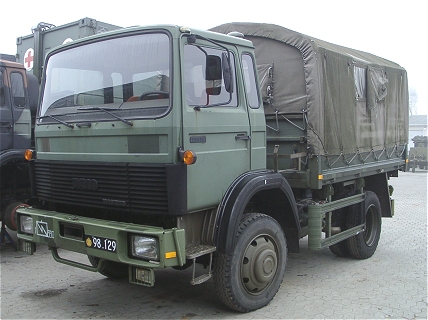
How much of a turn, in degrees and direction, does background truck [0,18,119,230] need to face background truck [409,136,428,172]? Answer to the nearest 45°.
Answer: approximately 180°

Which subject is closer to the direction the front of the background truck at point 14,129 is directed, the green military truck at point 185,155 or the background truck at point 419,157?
the green military truck

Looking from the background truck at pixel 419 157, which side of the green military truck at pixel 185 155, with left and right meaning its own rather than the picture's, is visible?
back

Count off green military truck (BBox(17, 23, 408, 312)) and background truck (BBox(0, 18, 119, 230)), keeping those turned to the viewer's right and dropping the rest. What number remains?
0

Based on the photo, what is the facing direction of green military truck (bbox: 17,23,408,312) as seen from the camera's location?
facing the viewer and to the left of the viewer

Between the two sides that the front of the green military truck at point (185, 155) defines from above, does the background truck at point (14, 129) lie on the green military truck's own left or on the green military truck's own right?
on the green military truck's own right

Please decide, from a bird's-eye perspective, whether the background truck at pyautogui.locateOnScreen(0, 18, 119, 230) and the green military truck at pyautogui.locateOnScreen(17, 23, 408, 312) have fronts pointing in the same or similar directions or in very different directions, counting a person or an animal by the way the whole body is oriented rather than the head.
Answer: same or similar directions

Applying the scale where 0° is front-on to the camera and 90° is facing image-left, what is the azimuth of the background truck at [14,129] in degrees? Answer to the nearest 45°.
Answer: approximately 45°
